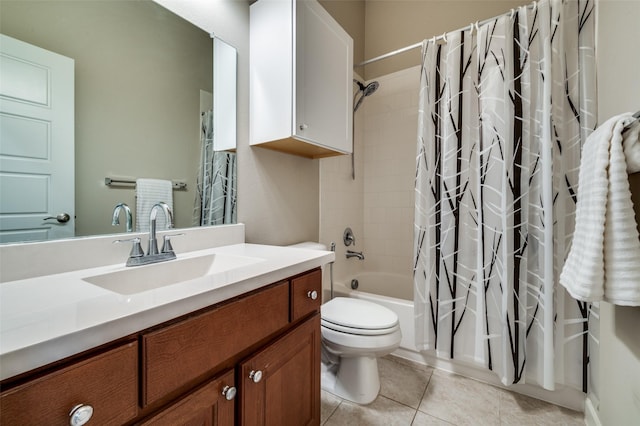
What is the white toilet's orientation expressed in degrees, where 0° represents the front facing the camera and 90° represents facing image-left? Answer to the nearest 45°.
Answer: approximately 315°

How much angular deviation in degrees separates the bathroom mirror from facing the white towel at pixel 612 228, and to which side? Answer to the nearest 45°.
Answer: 0° — it already faces it

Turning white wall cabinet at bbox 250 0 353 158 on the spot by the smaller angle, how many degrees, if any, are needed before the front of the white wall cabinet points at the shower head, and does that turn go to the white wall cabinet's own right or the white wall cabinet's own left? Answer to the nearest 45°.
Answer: approximately 90° to the white wall cabinet's own left

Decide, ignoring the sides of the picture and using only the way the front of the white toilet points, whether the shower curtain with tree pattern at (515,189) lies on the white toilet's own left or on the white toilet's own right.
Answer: on the white toilet's own left

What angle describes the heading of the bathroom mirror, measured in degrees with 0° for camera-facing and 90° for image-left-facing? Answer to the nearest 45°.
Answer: approximately 315°

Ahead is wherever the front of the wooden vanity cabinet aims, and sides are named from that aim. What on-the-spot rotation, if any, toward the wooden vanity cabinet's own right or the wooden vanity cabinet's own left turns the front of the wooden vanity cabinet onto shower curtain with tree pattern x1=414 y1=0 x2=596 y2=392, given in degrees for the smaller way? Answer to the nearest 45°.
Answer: approximately 45° to the wooden vanity cabinet's own left

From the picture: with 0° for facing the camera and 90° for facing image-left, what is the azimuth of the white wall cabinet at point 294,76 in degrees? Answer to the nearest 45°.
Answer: approximately 315°
